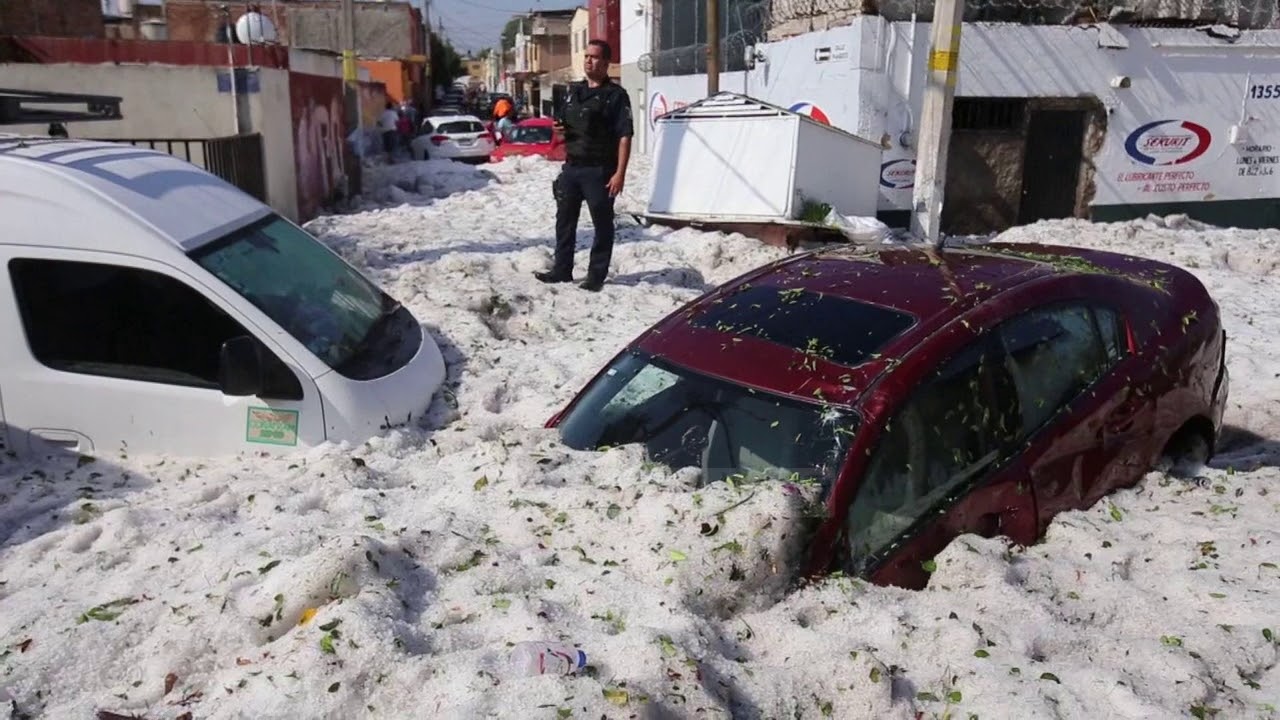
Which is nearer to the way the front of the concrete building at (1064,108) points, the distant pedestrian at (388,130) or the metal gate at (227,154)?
the metal gate

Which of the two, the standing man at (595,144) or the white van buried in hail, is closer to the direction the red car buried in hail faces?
the white van buried in hail

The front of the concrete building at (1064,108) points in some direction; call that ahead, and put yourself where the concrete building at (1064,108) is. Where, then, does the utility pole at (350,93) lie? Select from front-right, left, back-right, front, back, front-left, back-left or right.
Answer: right

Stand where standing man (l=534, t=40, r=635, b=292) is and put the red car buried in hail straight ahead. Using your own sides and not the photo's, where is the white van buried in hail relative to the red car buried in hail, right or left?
right

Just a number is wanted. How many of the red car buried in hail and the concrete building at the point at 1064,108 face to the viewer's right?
0

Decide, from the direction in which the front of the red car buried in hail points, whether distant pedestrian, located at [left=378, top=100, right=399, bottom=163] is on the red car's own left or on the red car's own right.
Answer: on the red car's own right

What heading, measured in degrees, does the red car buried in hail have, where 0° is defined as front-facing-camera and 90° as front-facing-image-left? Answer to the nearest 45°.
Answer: approximately 45°

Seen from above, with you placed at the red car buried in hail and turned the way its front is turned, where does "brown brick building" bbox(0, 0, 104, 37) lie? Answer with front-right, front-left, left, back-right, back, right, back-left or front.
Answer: right

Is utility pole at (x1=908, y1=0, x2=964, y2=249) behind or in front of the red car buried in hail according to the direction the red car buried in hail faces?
behind

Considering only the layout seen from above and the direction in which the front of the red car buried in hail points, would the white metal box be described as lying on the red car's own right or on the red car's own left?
on the red car's own right

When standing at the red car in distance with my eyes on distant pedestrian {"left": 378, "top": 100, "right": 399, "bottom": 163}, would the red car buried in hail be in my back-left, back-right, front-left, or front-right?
back-left

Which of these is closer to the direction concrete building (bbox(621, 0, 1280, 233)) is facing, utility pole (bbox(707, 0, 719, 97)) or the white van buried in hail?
the white van buried in hail
